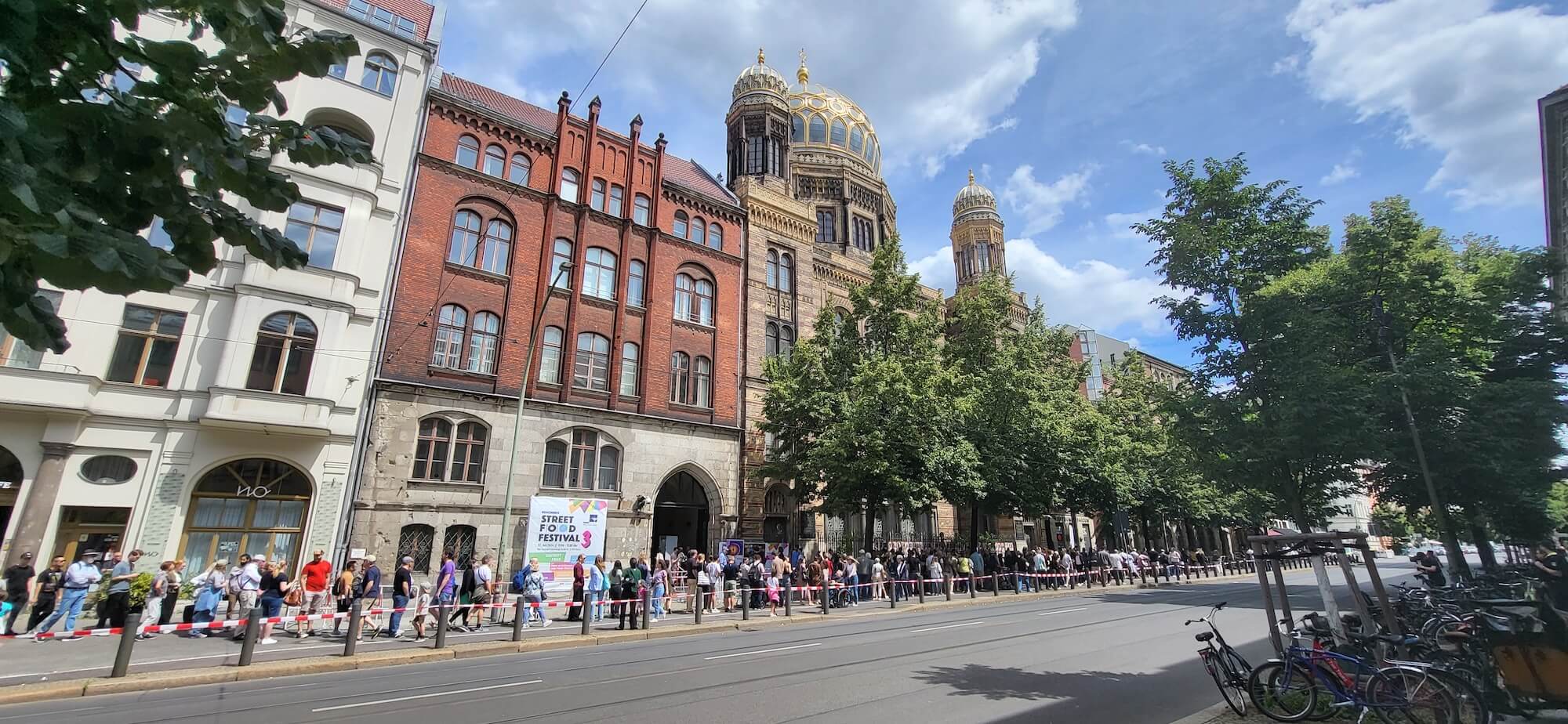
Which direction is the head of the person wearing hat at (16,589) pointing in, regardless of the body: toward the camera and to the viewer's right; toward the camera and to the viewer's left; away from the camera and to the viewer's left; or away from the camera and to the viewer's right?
toward the camera and to the viewer's right

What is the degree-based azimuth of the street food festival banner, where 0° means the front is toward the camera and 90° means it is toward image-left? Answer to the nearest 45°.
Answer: approximately 0°

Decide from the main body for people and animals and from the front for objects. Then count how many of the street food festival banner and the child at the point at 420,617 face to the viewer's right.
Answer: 1

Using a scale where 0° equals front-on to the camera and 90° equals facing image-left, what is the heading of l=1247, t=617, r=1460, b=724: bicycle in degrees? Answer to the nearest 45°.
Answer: approximately 90°

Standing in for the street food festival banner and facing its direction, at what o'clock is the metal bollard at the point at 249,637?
The metal bollard is roughly at 1 o'clock from the street food festival banner.

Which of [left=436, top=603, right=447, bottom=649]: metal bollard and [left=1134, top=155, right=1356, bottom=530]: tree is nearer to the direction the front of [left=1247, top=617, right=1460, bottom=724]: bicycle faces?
the metal bollard

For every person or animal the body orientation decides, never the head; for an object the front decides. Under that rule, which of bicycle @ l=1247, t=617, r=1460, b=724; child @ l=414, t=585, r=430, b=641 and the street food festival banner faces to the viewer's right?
the child

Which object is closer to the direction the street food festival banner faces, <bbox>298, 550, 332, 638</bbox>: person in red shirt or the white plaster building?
the person in red shirt
